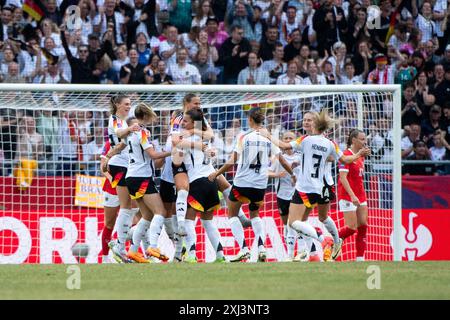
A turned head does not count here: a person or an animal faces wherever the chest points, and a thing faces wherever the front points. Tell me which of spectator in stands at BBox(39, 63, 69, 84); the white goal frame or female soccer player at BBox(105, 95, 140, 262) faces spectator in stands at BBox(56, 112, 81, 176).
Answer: spectator in stands at BBox(39, 63, 69, 84)

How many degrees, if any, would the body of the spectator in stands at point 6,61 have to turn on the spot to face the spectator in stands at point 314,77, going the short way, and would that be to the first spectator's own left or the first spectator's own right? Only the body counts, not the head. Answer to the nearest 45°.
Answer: approximately 90° to the first spectator's own left

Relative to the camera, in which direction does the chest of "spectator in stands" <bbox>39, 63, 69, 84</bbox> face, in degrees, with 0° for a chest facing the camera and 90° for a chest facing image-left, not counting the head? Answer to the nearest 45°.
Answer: approximately 0°
